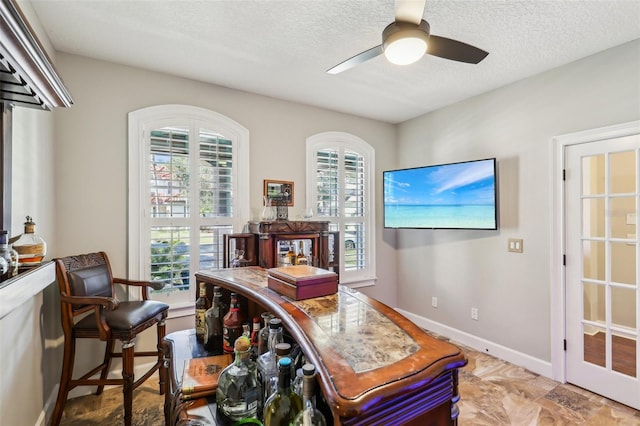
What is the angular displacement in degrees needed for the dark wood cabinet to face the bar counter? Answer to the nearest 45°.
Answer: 0° — it already faces it

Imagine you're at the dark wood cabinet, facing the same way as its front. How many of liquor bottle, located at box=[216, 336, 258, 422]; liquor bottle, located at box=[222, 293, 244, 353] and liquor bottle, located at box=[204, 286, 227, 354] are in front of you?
3

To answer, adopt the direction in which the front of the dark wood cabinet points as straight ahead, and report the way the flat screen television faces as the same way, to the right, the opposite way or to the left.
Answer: to the right

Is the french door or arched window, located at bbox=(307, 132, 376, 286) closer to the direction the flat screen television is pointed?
the arched window

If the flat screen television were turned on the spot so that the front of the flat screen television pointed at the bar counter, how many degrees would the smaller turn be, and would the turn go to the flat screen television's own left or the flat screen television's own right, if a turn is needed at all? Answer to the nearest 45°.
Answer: approximately 45° to the flat screen television's own left

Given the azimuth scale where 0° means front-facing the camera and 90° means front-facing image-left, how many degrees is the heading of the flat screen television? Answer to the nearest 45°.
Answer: approximately 45°

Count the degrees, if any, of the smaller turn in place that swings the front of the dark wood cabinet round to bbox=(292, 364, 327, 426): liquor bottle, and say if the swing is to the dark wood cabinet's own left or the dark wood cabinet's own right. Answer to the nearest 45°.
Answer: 0° — it already faces it

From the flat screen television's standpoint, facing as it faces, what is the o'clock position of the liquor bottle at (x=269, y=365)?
The liquor bottle is roughly at 11 o'clock from the flat screen television.
